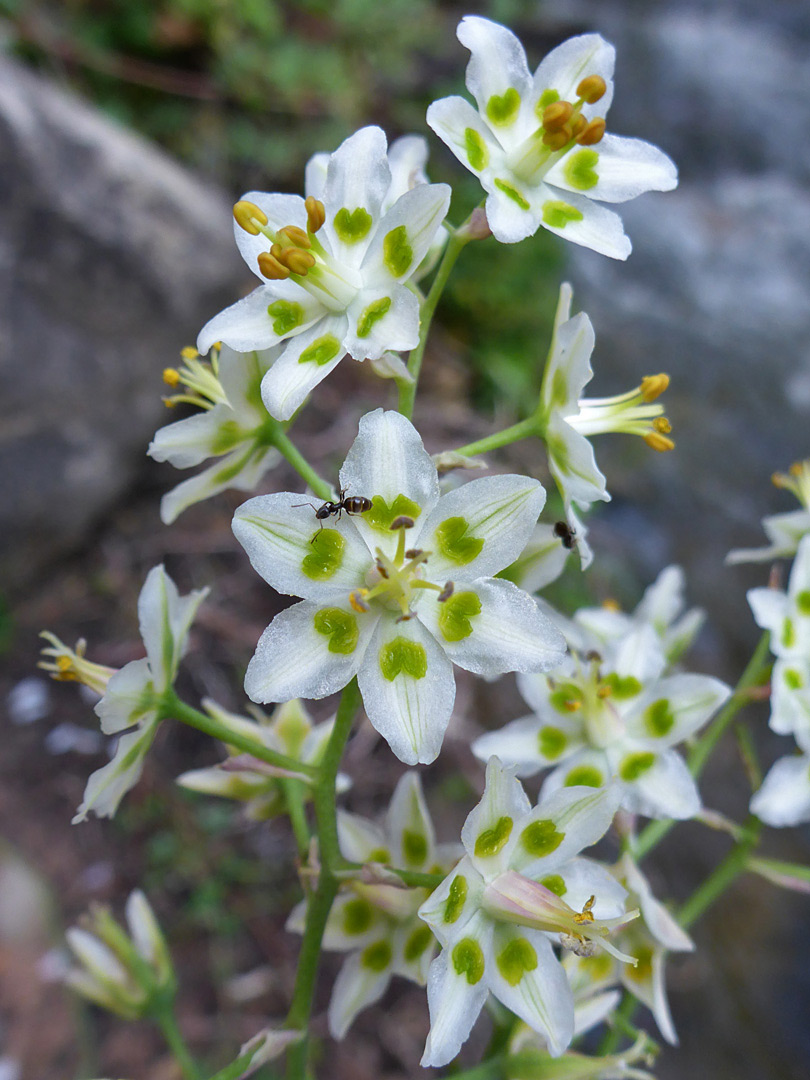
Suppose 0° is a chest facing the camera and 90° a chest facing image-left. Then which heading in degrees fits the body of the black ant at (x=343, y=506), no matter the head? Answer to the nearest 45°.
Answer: approximately 90°

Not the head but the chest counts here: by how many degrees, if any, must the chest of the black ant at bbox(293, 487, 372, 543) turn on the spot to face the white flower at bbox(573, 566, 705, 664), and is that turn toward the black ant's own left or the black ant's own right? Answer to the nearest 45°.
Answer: approximately 135° to the black ant's own right
